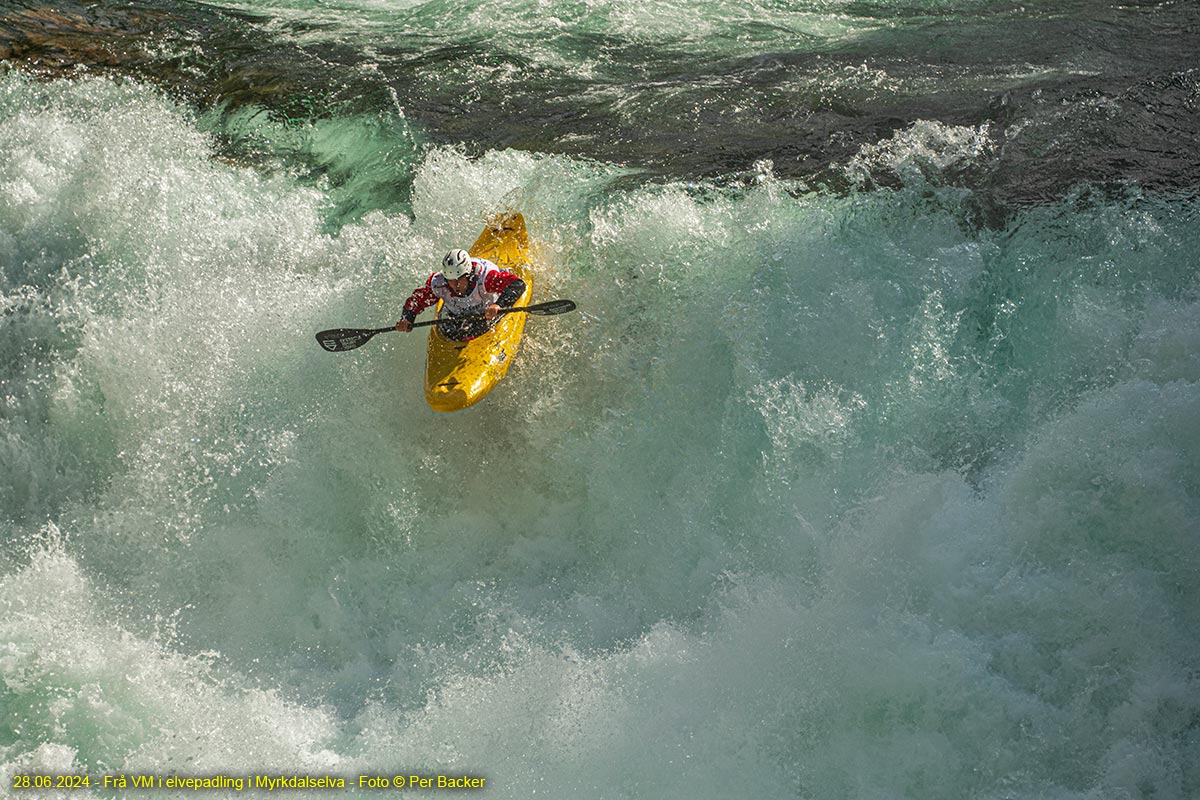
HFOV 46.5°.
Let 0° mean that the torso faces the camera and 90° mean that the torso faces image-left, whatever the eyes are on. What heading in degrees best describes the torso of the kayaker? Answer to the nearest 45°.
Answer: approximately 0°
